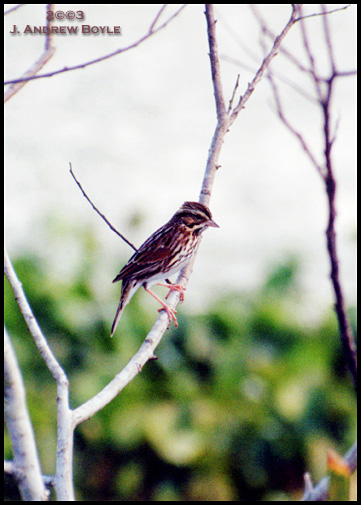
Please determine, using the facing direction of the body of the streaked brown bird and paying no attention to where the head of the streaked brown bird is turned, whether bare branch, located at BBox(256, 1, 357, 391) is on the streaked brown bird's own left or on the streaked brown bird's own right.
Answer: on the streaked brown bird's own left

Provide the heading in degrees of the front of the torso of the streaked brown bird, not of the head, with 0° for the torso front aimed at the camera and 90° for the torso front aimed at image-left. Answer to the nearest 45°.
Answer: approximately 270°
